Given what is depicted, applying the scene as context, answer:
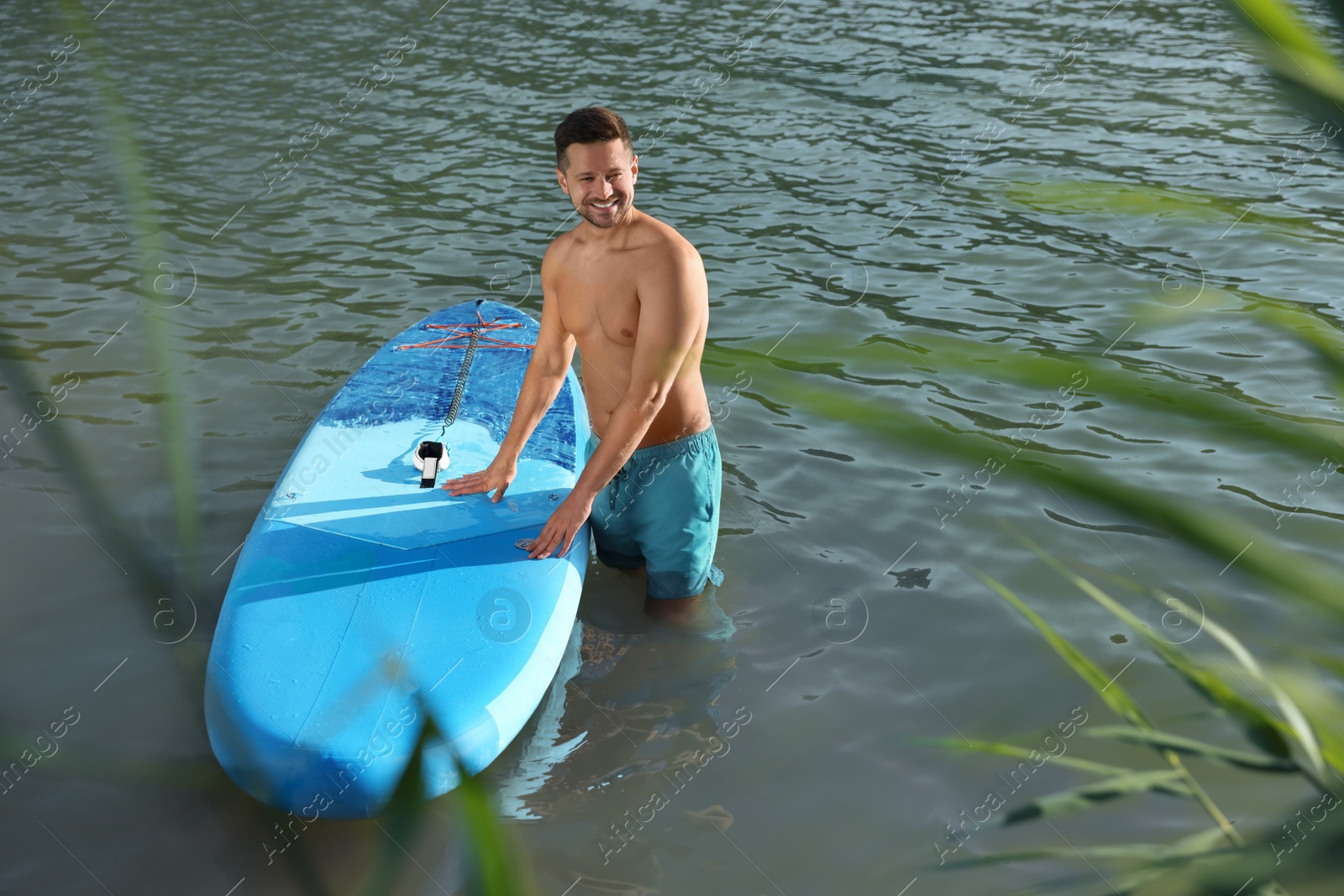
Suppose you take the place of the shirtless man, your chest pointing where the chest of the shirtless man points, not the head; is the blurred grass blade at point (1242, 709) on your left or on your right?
on your left

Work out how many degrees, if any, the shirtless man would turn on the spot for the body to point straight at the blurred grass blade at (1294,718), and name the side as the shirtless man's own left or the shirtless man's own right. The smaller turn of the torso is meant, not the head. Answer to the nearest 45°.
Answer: approximately 45° to the shirtless man's own left

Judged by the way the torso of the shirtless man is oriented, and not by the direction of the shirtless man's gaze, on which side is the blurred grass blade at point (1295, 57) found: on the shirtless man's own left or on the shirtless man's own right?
on the shirtless man's own left

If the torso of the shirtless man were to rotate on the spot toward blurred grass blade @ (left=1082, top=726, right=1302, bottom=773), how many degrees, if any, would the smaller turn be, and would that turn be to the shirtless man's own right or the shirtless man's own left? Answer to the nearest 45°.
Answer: approximately 45° to the shirtless man's own left

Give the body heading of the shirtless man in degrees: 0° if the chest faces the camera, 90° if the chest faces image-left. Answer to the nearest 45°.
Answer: approximately 45°
